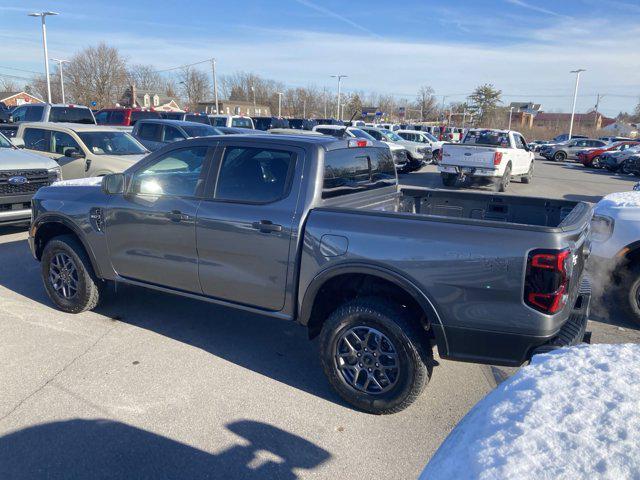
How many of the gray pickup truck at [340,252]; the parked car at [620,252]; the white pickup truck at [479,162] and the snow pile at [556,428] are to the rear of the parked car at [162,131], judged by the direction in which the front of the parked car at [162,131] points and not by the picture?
0

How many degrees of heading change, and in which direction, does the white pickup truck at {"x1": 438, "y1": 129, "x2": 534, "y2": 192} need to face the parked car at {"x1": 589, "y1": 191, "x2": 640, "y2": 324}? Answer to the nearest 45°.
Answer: approximately 135° to its right

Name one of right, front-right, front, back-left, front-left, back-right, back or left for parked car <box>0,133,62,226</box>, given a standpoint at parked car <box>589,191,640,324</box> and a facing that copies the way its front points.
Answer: front-right

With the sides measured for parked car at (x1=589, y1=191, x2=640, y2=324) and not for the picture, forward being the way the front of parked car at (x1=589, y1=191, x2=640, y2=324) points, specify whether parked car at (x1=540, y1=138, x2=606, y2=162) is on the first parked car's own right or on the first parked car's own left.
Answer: on the first parked car's own right

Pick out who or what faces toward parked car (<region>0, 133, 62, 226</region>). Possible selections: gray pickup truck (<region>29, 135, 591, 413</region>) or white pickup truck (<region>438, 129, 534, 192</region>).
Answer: the gray pickup truck

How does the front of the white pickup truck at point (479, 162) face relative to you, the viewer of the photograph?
facing away from the viewer and to the right of the viewer

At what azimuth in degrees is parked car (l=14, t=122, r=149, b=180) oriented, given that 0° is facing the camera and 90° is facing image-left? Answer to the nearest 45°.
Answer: approximately 315°

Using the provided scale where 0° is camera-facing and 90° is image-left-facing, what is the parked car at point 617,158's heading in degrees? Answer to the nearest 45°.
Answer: approximately 45°

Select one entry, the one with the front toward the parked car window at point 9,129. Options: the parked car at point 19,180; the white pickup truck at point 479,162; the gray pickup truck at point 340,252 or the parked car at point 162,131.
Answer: the gray pickup truck

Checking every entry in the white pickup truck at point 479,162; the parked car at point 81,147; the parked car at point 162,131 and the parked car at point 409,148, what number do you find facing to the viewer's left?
0

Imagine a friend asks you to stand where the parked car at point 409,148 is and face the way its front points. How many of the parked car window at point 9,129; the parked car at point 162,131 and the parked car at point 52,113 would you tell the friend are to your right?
3

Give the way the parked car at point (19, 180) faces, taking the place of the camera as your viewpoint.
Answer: facing the viewer and to the right of the viewer
